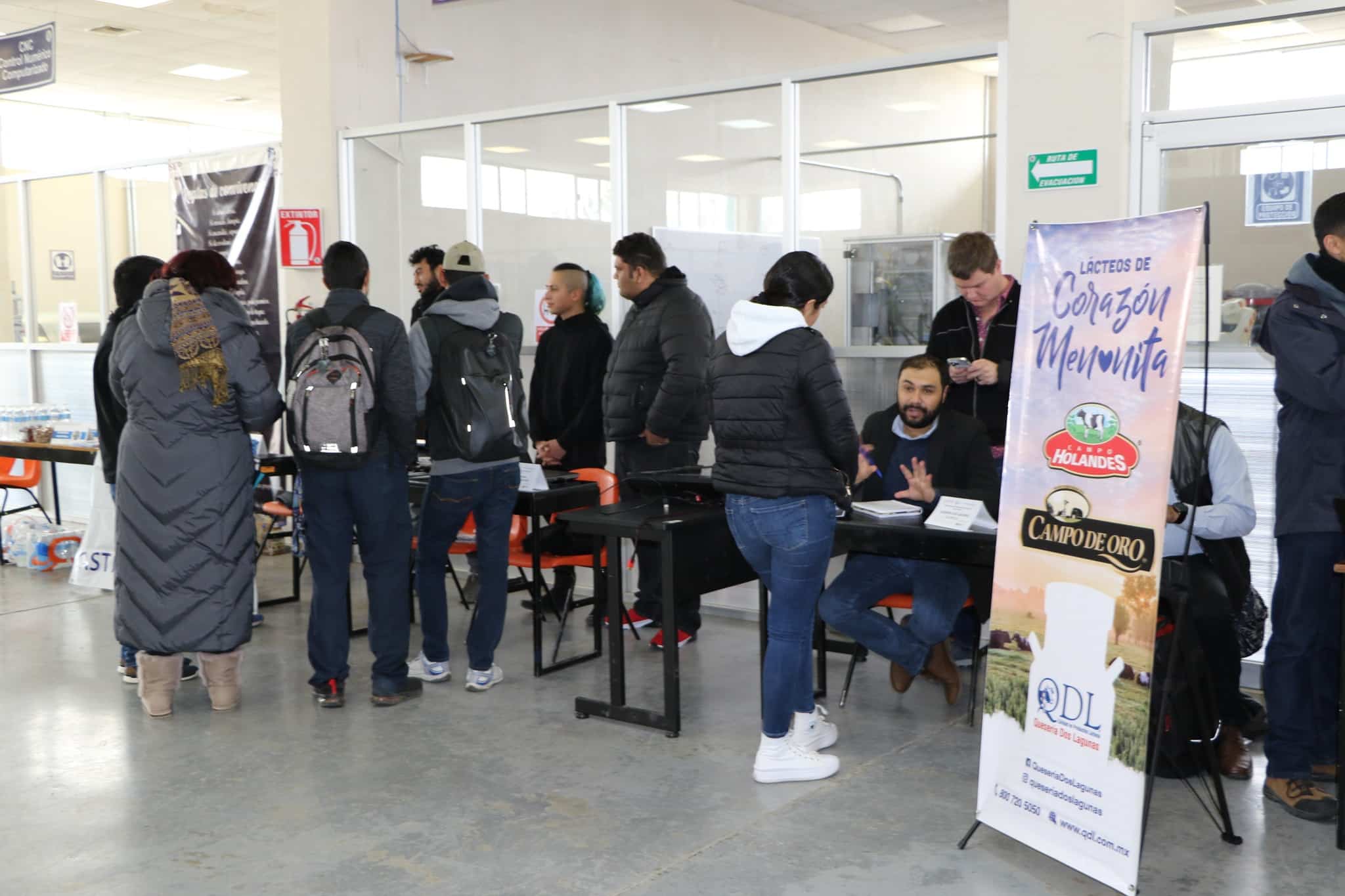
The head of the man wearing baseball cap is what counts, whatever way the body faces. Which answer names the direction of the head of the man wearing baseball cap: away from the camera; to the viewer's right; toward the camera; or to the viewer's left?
away from the camera

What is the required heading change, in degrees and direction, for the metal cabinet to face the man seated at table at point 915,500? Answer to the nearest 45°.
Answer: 0° — it already faces them

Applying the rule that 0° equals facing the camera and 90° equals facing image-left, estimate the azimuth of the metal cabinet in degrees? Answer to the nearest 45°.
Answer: approximately 0°

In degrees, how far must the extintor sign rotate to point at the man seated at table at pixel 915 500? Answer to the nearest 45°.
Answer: approximately 45° to its left

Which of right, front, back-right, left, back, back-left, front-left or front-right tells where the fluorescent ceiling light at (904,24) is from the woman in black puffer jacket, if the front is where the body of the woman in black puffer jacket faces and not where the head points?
front-left

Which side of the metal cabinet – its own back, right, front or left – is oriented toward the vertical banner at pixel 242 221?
right

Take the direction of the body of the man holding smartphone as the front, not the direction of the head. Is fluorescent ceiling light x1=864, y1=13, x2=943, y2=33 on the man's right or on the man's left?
on the man's right

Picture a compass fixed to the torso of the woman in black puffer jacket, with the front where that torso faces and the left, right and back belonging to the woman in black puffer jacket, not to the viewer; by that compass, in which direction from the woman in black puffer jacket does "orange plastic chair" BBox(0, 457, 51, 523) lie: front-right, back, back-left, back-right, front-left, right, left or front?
left

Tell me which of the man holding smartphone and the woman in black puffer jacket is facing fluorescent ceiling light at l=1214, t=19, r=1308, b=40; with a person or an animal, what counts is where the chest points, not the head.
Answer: the woman in black puffer jacket

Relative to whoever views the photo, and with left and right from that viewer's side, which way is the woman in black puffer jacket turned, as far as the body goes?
facing away from the viewer and to the right of the viewer
